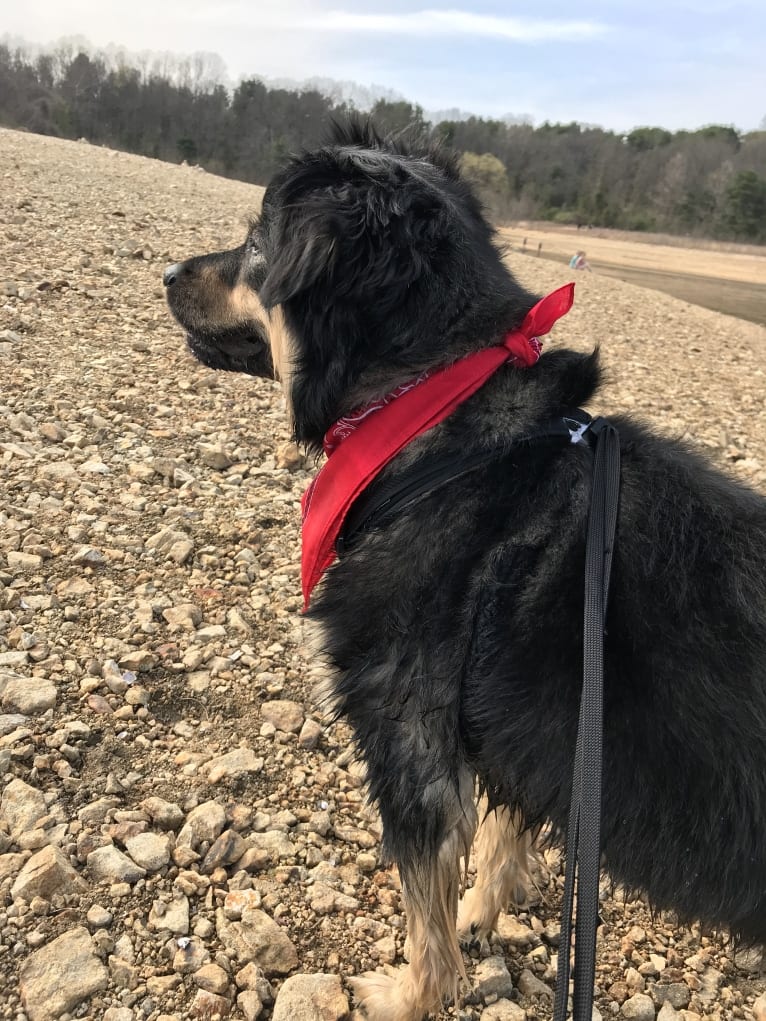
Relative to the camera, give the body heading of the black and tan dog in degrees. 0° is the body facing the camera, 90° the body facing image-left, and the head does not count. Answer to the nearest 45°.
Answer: approximately 90°

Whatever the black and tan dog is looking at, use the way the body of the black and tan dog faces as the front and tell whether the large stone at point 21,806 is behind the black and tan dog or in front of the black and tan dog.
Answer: in front
